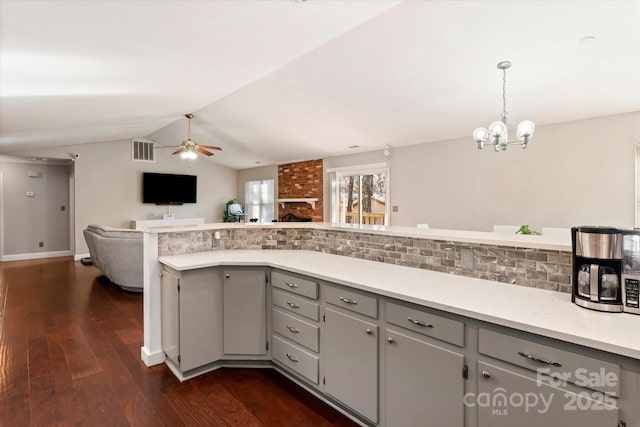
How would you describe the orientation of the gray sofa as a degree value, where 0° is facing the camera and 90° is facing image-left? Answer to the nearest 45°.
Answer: approximately 225°

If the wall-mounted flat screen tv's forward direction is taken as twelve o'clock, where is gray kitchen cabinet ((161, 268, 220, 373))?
The gray kitchen cabinet is roughly at 12 o'clock from the wall-mounted flat screen tv.

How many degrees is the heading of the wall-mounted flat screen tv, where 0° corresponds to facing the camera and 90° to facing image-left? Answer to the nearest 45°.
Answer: approximately 0°

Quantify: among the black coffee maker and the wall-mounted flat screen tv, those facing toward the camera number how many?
2

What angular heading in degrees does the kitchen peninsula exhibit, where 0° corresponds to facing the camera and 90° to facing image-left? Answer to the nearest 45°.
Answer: approximately 45°

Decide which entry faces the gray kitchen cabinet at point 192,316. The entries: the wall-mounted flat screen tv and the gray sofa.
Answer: the wall-mounted flat screen tv

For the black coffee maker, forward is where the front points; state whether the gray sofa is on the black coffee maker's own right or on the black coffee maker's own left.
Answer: on the black coffee maker's own right

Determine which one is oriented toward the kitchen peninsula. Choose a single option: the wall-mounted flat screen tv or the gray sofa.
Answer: the wall-mounted flat screen tv

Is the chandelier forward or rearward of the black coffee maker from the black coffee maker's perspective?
rearward

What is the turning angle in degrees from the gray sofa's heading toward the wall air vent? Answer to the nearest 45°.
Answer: approximately 45° to its left
